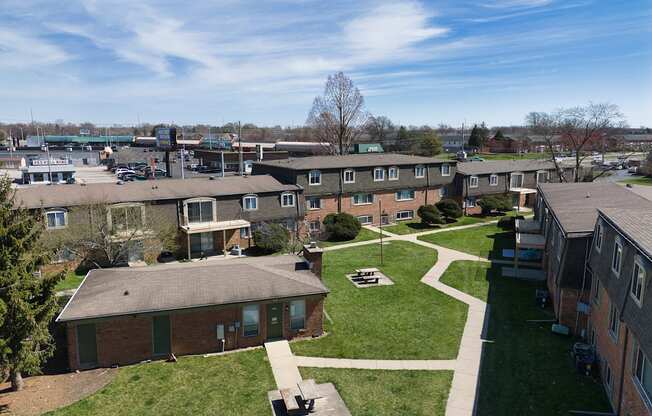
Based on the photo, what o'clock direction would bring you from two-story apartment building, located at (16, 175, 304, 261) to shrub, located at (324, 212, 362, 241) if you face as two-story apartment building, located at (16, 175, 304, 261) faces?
The shrub is roughly at 9 o'clock from the two-story apartment building.

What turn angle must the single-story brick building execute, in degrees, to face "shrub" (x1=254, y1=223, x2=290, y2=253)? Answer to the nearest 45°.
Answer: approximately 135° to its left

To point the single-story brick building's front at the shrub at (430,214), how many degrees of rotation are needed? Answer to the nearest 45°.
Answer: approximately 135° to its left

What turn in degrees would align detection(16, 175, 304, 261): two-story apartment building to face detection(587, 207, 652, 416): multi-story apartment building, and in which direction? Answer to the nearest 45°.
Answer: approximately 45° to its left

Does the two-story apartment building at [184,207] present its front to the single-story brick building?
yes

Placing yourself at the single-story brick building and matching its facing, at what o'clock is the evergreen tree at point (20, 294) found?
The evergreen tree is roughly at 2 o'clock from the single-story brick building.

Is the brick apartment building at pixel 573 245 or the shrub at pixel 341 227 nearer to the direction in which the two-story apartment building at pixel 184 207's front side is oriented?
the brick apartment building

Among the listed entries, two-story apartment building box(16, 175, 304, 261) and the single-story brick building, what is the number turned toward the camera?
2

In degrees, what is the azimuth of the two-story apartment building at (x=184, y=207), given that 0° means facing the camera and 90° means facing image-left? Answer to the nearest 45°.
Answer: approximately 0°

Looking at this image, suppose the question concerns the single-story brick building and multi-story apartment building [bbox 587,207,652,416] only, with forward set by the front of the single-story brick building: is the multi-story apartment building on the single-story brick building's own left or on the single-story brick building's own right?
on the single-story brick building's own left

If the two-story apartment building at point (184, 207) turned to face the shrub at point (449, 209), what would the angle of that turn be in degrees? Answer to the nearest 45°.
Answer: approximately 90° to its left
